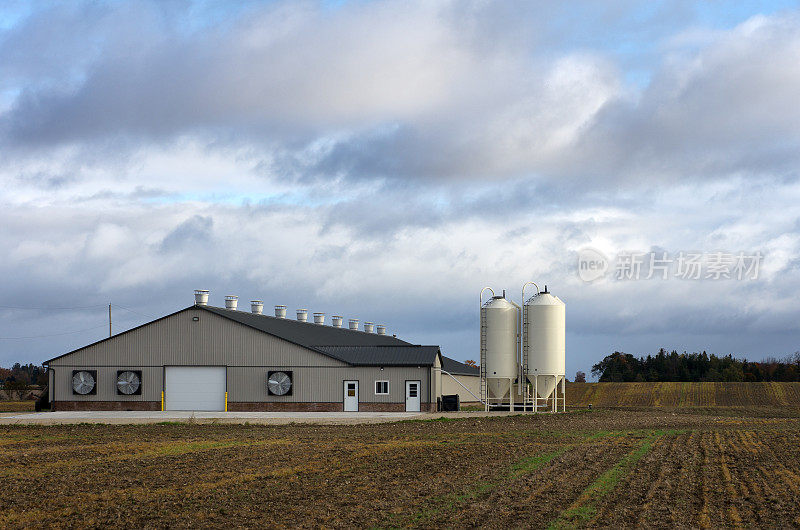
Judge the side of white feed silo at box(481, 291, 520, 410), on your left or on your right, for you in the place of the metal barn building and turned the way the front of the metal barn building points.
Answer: on your left

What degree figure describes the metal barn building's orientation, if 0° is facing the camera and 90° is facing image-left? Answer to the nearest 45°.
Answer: approximately 0°

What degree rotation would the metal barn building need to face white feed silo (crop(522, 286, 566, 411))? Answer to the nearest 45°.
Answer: approximately 90° to its left
